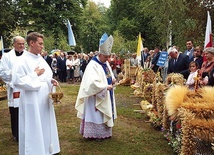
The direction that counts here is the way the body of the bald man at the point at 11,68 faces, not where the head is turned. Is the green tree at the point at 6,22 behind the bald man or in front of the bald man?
behind

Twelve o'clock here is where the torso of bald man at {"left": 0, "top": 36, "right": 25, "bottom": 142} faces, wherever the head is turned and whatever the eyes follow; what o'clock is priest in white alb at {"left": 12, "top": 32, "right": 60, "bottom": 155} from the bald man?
The priest in white alb is roughly at 1 o'clock from the bald man.

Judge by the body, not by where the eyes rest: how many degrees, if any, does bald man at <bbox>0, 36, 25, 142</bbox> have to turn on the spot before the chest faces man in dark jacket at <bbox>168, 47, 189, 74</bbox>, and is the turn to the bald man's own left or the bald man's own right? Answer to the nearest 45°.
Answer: approximately 45° to the bald man's own left

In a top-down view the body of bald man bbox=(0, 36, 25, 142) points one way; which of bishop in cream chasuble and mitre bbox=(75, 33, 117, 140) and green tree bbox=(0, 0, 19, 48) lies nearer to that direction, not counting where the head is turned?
the bishop in cream chasuble and mitre

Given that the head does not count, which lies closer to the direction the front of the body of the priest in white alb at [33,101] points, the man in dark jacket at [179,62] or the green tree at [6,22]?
the man in dark jacket

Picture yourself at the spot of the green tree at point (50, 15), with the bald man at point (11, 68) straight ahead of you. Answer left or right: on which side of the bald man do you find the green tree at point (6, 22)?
right

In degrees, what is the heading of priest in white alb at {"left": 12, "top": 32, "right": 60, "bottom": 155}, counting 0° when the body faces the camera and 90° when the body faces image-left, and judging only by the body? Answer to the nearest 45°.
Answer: approximately 315°

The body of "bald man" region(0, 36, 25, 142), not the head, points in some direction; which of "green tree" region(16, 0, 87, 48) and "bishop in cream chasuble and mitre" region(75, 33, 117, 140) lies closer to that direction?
the bishop in cream chasuble and mitre

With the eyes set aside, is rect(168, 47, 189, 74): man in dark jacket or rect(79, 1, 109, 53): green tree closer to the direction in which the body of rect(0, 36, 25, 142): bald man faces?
the man in dark jacket

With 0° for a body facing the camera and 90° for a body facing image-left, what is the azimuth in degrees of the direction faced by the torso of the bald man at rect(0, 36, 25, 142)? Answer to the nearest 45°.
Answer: approximately 315°

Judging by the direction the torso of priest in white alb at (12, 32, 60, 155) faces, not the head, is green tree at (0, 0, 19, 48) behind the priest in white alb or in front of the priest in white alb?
behind

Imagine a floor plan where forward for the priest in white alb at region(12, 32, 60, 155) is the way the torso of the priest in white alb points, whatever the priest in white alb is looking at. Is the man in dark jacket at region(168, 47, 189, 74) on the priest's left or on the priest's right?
on the priest's left

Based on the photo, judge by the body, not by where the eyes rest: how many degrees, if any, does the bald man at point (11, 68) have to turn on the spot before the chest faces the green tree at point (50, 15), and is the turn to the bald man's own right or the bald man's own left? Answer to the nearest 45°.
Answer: approximately 135° to the bald man's own left
